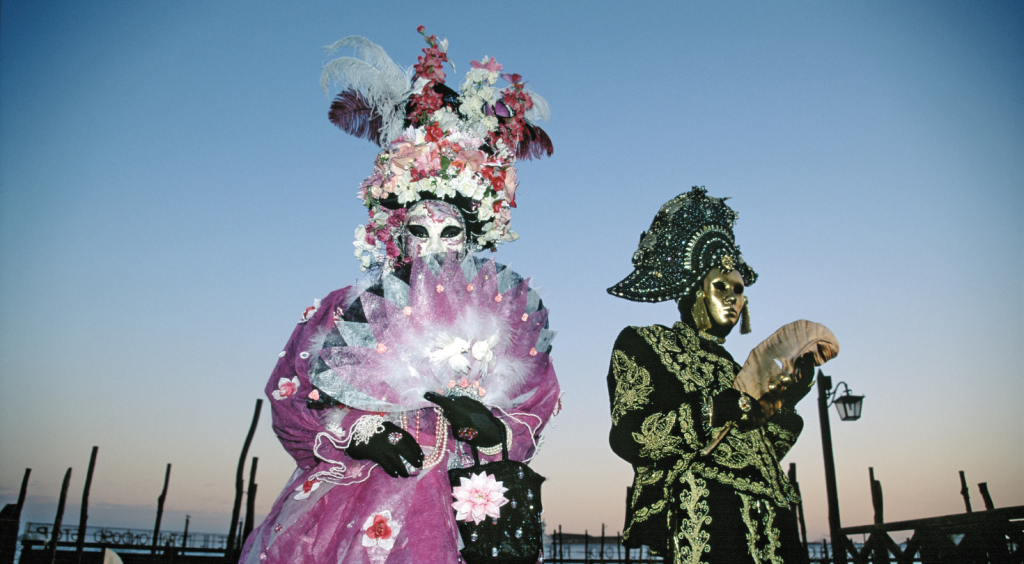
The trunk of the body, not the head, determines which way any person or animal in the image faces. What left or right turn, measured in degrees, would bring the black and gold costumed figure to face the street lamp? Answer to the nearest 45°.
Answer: approximately 135° to its left

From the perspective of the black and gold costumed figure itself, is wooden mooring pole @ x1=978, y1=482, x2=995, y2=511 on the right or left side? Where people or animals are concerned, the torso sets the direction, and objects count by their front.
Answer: on its left

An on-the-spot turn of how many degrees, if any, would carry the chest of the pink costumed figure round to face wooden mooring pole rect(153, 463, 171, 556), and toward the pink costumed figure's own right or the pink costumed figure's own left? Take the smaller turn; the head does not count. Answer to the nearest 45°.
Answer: approximately 180°

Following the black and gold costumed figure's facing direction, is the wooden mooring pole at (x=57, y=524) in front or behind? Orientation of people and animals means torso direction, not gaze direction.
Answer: behind

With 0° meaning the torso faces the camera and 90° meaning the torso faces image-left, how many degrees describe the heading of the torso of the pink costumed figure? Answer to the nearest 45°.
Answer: approximately 0°

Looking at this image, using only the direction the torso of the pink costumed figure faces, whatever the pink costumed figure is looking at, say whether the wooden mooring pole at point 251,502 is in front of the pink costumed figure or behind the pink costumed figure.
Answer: behind

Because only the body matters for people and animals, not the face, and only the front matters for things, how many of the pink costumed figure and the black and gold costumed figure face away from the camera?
0

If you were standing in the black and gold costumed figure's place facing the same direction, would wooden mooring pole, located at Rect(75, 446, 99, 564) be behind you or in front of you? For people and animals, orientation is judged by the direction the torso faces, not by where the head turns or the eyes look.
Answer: behind

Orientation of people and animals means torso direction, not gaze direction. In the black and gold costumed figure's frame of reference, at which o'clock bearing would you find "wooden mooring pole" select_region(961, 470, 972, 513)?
The wooden mooring pole is roughly at 8 o'clock from the black and gold costumed figure.

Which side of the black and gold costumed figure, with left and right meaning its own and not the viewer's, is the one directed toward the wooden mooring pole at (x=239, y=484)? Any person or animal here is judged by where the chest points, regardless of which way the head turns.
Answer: back

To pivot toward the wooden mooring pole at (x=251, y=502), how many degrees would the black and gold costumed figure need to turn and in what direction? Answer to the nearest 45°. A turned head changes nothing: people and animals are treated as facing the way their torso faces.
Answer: approximately 180°

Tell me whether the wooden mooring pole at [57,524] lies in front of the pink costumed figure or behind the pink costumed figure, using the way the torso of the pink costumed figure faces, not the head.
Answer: behind
